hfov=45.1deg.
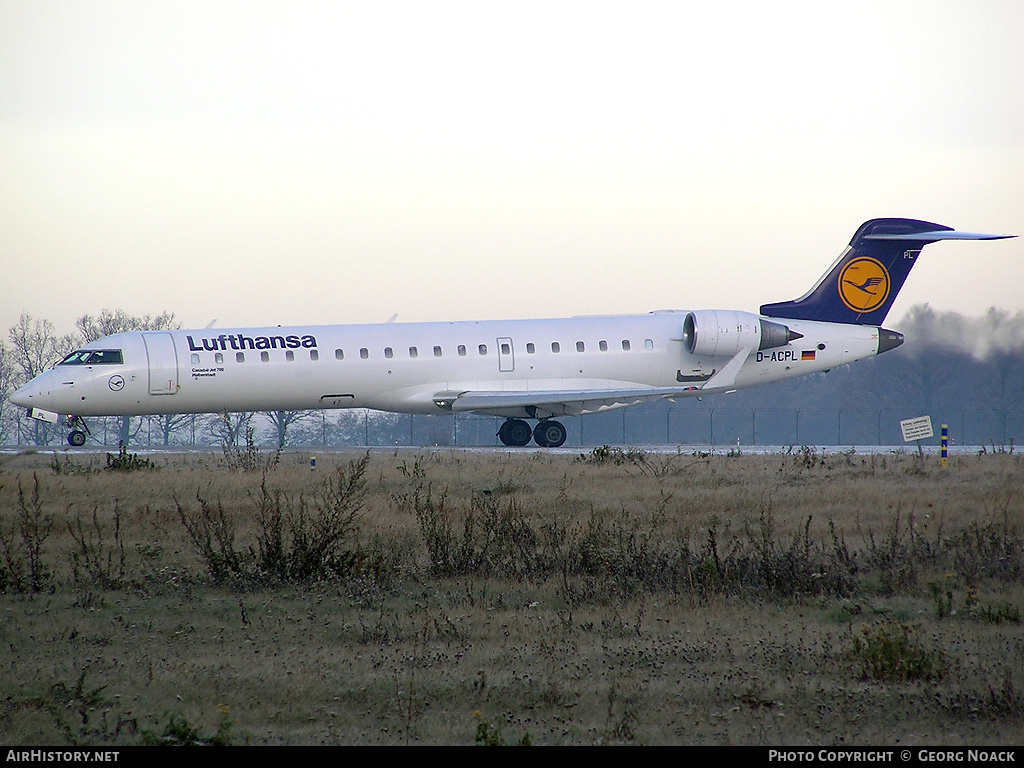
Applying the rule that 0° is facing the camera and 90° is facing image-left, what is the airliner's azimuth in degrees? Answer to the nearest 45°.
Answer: approximately 90°
